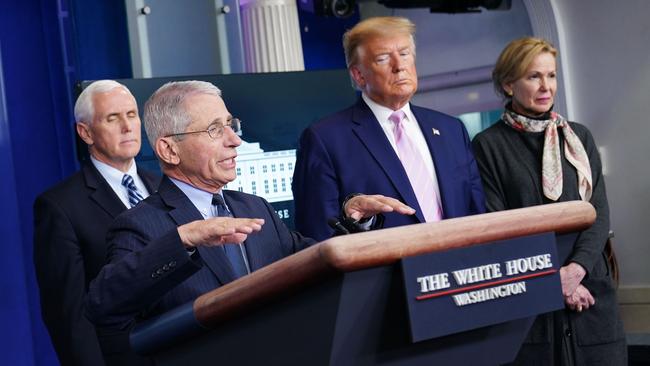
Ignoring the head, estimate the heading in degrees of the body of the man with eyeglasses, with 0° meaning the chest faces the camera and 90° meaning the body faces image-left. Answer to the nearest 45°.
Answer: approximately 315°

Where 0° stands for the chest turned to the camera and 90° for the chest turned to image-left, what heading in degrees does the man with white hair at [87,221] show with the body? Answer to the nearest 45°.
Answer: approximately 315°

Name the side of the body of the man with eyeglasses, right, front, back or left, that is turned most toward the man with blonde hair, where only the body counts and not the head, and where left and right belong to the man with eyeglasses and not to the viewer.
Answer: left

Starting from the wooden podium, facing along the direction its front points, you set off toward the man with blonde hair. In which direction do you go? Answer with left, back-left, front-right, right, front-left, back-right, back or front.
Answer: back-left

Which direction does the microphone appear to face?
to the viewer's left

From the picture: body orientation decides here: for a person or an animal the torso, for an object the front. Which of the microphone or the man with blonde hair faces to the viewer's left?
the microphone
